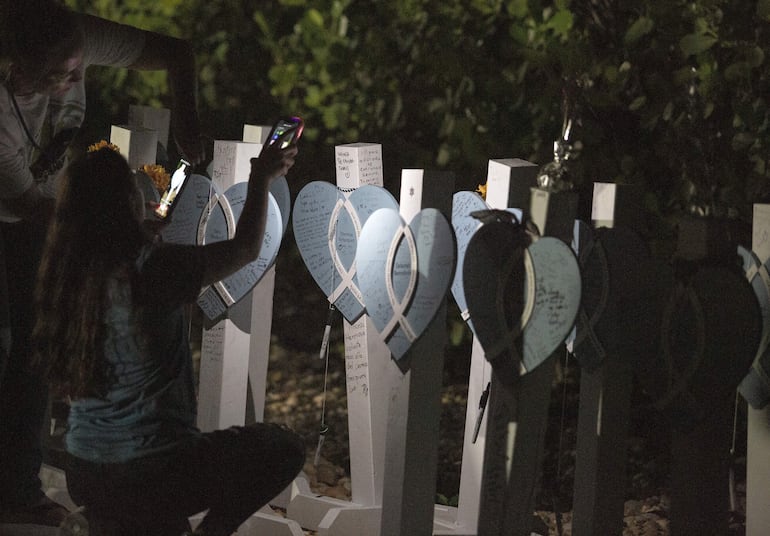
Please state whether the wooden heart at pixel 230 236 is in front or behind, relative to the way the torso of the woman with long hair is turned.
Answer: in front

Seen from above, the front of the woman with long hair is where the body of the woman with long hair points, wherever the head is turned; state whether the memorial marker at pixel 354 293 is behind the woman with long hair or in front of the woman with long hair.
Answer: in front

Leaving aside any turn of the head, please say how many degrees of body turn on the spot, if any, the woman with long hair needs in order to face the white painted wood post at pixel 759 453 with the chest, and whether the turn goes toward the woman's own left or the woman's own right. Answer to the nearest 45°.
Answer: approximately 45° to the woman's own right

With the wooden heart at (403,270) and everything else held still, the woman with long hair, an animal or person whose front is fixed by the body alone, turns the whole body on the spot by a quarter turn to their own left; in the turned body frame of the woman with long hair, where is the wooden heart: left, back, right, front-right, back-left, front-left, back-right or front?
back-right

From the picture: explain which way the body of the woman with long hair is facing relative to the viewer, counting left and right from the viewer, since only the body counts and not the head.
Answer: facing away from the viewer and to the right of the viewer

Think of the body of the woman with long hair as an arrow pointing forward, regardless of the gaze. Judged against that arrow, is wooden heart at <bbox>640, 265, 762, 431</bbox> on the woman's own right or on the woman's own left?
on the woman's own right

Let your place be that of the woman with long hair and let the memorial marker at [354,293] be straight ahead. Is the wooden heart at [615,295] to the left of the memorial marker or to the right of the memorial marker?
right

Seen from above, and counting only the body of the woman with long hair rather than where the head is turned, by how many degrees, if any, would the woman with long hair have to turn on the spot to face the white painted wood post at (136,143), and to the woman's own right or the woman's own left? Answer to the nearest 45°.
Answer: approximately 45° to the woman's own left

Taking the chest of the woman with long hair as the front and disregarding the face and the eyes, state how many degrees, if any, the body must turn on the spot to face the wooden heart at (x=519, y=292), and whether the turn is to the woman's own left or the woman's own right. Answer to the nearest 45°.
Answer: approximately 45° to the woman's own right

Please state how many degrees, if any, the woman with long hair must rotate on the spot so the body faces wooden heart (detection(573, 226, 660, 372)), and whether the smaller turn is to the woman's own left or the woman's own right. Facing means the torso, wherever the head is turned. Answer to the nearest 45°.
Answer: approximately 45° to the woman's own right

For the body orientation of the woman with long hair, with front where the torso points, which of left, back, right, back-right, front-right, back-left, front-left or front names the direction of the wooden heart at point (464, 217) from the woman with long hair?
front-right
